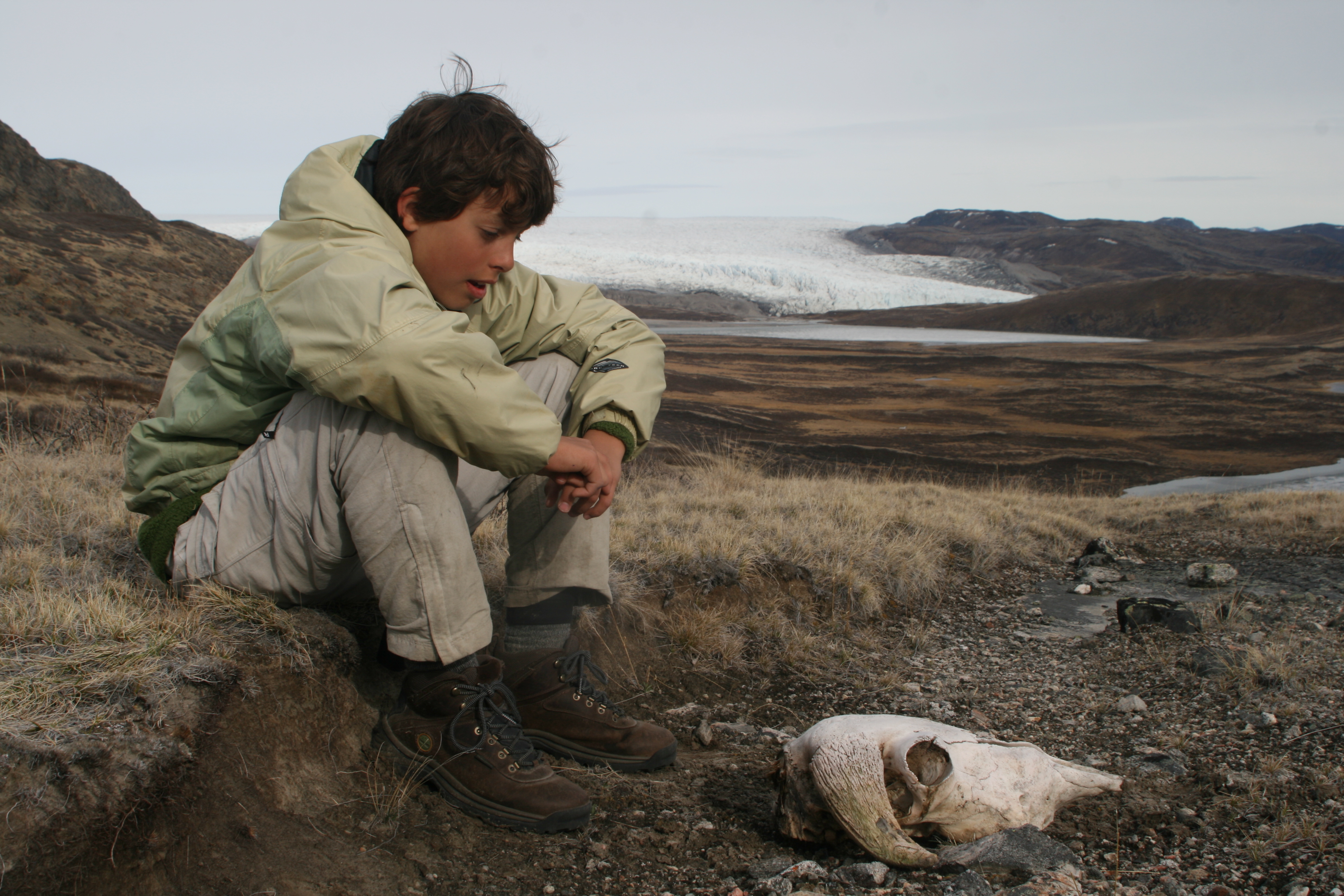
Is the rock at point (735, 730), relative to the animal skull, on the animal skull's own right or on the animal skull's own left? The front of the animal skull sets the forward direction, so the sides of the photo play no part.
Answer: on the animal skull's own left

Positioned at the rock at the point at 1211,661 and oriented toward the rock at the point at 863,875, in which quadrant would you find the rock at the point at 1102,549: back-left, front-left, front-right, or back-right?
back-right

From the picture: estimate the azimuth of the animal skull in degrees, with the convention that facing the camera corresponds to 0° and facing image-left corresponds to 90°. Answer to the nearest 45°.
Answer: approximately 270°

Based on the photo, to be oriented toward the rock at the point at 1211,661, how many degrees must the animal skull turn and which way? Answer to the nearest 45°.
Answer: approximately 45° to its left

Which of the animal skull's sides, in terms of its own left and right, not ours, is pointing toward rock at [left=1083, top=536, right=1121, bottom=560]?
left

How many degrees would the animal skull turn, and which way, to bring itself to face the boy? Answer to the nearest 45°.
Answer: approximately 180°

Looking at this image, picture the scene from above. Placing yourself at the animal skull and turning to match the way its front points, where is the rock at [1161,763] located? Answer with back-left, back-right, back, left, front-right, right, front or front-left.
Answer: front-left
